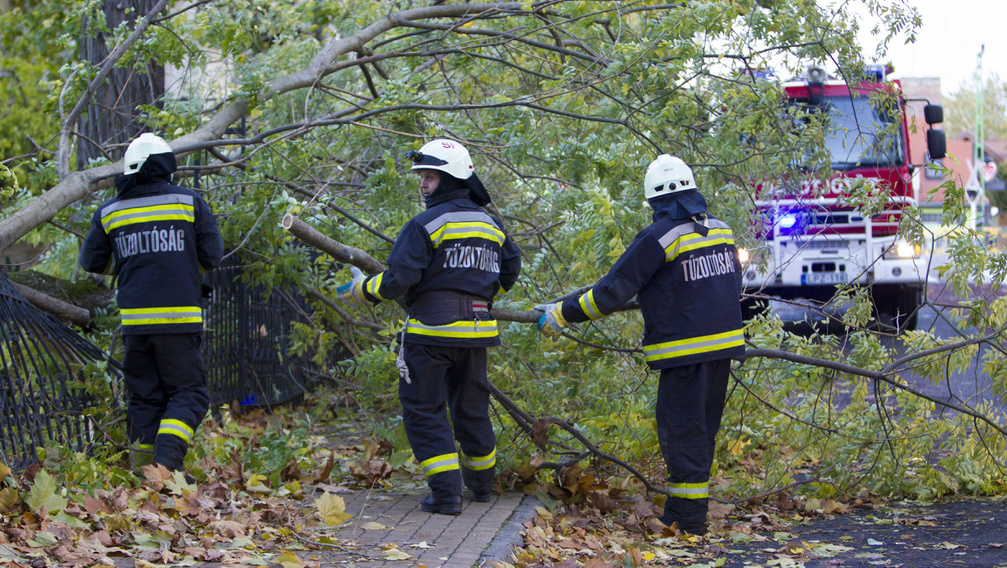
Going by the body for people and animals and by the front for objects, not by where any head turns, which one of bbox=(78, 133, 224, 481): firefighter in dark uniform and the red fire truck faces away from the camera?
the firefighter in dark uniform

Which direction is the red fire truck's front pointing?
toward the camera

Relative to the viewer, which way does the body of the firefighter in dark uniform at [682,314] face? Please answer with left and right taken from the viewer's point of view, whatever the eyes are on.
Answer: facing away from the viewer and to the left of the viewer

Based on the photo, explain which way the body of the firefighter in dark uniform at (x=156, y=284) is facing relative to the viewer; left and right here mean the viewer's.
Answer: facing away from the viewer

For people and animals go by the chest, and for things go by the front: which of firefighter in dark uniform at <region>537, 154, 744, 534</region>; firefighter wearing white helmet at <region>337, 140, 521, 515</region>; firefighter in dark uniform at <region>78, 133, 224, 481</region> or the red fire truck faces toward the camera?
the red fire truck

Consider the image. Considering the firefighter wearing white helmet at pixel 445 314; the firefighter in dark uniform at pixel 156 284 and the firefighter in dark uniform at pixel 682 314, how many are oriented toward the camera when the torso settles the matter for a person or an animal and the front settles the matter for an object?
0

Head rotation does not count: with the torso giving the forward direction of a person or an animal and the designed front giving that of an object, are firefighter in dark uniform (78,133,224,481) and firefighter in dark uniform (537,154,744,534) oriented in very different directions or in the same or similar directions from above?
same or similar directions

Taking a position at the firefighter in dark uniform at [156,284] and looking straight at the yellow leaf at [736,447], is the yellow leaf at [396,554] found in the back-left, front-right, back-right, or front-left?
front-right

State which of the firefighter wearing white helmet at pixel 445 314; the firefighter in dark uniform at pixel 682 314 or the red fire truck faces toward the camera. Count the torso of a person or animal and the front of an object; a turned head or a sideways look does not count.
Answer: the red fire truck

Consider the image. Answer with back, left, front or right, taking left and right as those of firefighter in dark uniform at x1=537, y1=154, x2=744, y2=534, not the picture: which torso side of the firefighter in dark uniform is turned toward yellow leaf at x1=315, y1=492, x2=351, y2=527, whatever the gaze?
left

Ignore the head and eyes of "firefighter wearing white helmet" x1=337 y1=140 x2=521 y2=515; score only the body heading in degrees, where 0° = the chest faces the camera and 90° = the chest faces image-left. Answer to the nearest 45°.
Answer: approximately 135°
